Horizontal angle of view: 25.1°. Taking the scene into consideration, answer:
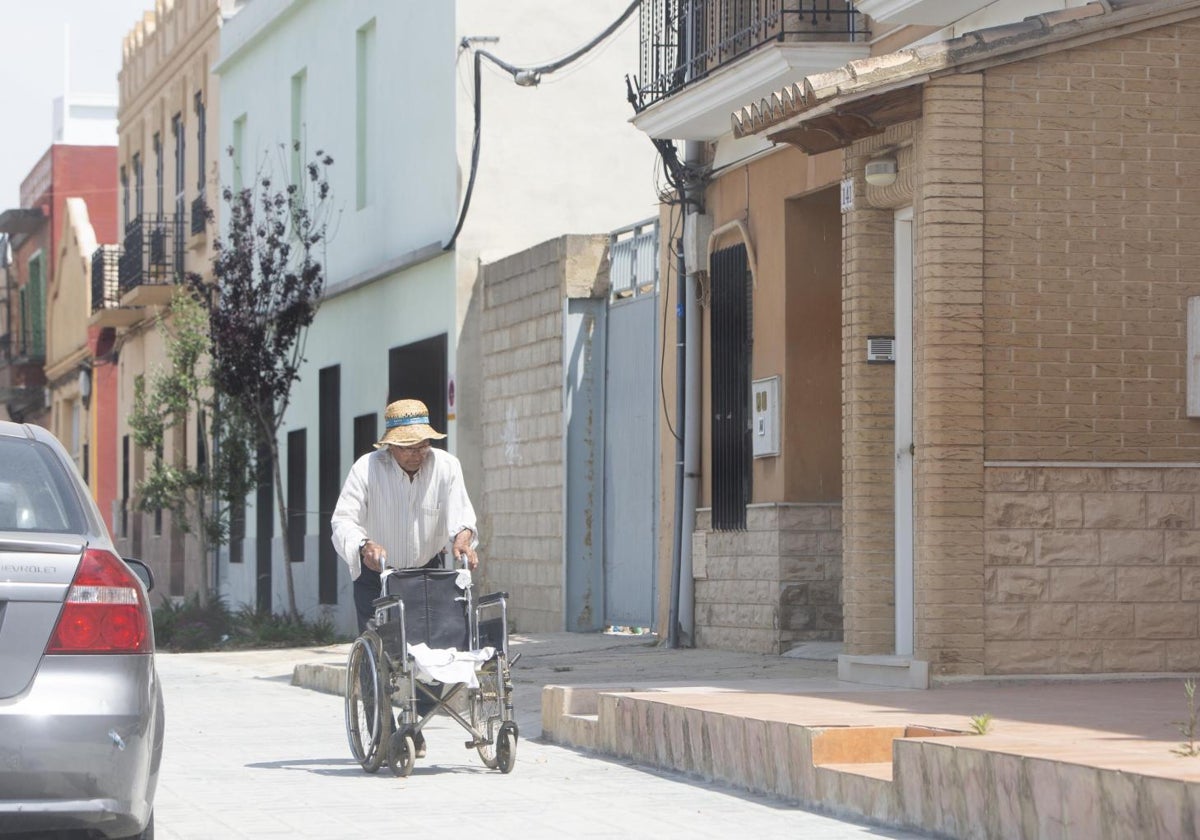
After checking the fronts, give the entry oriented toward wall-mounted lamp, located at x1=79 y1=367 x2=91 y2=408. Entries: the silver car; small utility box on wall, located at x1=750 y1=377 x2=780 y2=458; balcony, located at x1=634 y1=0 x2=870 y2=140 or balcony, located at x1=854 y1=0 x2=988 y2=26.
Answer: the silver car

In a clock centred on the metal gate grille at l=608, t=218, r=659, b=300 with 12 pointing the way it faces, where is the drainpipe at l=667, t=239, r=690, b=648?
The drainpipe is roughly at 10 o'clock from the metal gate grille.

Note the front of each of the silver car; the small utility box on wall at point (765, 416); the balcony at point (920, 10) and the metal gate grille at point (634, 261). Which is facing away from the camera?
the silver car

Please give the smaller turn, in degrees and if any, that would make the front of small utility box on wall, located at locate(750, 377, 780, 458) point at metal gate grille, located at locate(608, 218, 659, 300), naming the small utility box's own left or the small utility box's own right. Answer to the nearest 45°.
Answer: approximately 135° to the small utility box's own right

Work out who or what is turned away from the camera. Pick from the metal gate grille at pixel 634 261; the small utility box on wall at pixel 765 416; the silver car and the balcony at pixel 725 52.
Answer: the silver car

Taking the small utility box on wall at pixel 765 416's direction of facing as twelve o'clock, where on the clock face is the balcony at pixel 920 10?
The balcony is roughly at 10 o'clock from the small utility box on wall.

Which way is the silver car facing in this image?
away from the camera

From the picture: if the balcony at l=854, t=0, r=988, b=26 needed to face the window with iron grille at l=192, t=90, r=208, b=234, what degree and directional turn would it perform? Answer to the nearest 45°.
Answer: approximately 90° to its right
